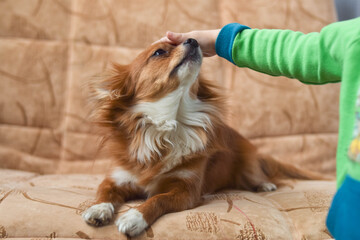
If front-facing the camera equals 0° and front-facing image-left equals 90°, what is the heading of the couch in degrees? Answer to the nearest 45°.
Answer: approximately 0°

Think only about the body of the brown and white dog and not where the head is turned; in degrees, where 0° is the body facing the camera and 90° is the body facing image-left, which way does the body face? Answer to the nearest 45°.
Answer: approximately 45°
